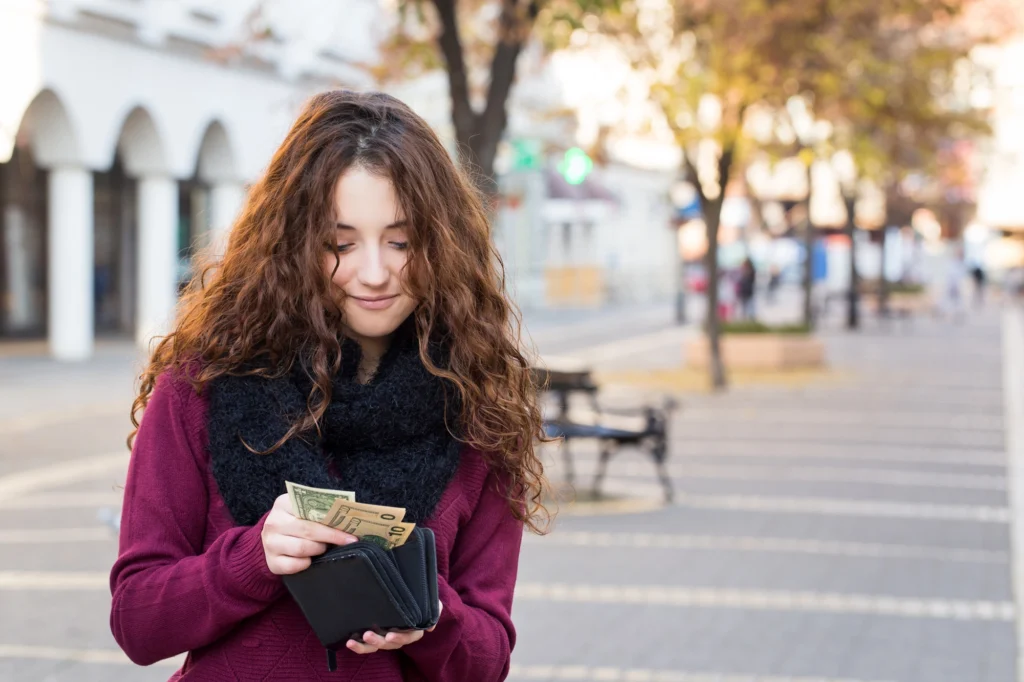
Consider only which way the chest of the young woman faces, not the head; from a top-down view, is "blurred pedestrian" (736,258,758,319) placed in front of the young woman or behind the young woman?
behind

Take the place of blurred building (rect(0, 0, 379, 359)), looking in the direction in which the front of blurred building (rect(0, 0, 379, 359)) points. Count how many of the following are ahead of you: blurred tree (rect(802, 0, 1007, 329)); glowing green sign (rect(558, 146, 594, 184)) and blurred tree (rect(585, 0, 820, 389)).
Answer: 3

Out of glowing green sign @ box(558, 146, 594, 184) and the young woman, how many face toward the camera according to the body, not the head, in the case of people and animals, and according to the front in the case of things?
2

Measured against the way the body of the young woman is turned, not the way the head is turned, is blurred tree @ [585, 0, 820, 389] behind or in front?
behind

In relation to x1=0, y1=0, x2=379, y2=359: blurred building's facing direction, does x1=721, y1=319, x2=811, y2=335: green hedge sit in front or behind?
in front

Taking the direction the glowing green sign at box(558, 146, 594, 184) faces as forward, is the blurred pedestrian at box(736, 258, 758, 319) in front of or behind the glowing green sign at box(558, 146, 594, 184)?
in front

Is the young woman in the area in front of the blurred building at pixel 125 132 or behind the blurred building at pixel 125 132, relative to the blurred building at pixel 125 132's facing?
in front

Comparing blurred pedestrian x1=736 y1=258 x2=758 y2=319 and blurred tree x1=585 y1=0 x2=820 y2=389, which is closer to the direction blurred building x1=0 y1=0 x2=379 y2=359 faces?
the blurred tree

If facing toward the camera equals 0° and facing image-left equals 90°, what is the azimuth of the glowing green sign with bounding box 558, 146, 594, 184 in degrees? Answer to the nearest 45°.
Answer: approximately 0°
